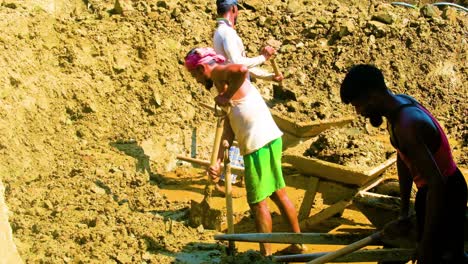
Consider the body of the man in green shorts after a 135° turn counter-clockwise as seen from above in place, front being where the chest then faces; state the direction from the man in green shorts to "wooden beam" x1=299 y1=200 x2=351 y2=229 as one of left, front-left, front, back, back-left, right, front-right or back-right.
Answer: left

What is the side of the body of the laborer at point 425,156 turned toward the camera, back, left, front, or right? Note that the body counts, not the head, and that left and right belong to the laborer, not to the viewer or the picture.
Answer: left

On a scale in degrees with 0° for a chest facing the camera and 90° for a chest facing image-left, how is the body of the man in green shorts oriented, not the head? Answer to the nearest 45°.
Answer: approximately 90°

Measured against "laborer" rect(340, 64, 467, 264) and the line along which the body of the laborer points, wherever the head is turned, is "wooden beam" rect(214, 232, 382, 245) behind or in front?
in front

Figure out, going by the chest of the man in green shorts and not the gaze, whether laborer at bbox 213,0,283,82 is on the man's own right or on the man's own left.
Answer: on the man's own right

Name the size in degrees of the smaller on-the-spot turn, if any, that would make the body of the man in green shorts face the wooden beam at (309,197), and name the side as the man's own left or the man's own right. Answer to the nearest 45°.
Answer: approximately 135° to the man's own right

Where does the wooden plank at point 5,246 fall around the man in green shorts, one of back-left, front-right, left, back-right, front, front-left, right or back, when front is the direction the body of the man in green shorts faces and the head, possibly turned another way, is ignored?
front-left

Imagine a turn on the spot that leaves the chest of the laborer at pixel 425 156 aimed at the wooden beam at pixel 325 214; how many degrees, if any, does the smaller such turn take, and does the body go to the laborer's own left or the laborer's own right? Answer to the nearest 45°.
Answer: approximately 90° to the laborer's own right

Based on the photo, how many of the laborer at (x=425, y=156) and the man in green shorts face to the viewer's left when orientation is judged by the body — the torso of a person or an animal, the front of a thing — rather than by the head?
2

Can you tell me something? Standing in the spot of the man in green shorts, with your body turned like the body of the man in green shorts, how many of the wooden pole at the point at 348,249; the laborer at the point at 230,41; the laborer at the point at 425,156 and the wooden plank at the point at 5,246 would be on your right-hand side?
1
